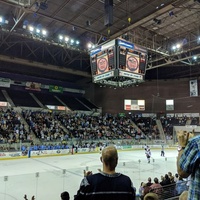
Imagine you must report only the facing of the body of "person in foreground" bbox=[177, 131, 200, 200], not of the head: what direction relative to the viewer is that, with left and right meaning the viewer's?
facing away from the viewer and to the left of the viewer

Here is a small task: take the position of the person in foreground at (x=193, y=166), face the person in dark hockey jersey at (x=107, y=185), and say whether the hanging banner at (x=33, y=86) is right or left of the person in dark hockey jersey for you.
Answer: right

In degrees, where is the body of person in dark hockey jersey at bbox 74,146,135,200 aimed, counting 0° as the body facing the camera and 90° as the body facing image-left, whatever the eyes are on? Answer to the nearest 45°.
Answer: approximately 180°

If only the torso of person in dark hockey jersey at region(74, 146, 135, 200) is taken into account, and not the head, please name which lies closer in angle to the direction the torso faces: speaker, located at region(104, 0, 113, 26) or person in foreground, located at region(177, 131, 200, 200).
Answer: the speaker

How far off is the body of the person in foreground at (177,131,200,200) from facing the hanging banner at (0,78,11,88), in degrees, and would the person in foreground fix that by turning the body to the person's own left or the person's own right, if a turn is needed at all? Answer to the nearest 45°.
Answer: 0° — they already face it

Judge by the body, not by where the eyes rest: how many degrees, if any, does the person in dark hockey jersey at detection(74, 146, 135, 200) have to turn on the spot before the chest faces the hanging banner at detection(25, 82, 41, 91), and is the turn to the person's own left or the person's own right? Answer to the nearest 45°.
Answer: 0° — they already face it
